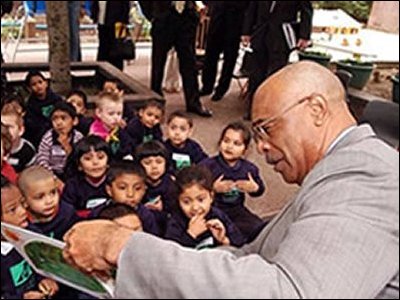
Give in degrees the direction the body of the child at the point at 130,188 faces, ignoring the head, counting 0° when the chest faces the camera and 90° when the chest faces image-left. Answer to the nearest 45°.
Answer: approximately 0°

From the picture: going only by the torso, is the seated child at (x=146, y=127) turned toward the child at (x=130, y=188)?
yes

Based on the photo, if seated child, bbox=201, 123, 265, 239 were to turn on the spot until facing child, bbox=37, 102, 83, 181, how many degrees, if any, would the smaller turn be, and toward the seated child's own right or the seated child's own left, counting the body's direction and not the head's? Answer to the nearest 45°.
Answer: approximately 90° to the seated child's own right

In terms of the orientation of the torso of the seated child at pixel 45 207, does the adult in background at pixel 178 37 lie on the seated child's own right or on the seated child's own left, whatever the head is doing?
on the seated child's own left

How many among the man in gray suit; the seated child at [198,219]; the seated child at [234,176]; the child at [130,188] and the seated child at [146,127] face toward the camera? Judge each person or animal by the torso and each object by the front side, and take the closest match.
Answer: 4

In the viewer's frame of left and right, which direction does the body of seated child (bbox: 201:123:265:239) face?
facing the viewer

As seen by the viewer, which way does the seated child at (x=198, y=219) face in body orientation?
toward the camera

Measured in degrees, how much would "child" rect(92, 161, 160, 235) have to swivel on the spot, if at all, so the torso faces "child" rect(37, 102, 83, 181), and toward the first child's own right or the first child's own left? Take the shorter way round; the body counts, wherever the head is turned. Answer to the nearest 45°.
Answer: approximately 135° to the first child's own right

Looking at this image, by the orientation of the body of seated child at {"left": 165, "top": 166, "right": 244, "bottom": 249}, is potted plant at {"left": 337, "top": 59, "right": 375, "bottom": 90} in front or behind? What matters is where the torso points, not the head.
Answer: behind

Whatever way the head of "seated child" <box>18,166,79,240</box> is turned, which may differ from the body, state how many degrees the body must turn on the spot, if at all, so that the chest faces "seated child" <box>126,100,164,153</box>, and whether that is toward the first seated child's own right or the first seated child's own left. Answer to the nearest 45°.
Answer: approximately 90° to the first seated child's own left

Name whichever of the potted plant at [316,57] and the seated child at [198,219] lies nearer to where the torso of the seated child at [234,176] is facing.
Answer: the seated child

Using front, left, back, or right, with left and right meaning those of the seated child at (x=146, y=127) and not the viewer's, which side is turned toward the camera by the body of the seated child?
front
